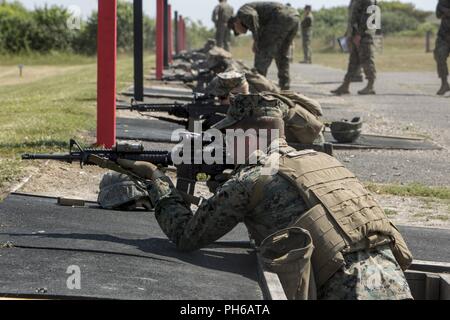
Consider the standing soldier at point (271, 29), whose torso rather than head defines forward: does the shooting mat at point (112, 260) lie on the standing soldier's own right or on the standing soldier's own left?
on the standing soldier's own left

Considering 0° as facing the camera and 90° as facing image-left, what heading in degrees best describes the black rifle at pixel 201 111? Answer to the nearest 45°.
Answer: approximately 90°

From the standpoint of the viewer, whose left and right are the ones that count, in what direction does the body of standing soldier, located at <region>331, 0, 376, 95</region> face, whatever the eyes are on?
facing to the left of the viewer

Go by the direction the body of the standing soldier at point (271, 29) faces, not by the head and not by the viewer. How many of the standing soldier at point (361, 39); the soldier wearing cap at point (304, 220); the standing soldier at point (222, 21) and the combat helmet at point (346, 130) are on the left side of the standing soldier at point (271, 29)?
2

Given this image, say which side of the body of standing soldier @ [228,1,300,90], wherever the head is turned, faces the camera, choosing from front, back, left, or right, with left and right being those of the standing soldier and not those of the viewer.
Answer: left
